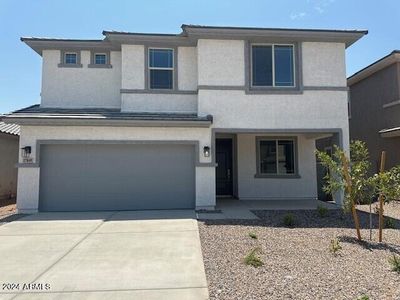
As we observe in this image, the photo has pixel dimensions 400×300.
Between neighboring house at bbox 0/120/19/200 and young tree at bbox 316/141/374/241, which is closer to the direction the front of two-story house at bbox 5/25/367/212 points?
the young tree

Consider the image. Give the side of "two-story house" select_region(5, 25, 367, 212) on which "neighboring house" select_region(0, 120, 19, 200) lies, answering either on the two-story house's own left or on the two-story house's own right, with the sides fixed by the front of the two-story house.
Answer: on the two-story house's own right

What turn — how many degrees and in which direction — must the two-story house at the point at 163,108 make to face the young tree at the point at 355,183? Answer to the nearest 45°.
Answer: approximately 45° to its left

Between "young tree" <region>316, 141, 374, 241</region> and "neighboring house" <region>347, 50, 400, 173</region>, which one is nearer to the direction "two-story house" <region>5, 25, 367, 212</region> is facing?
the young tree

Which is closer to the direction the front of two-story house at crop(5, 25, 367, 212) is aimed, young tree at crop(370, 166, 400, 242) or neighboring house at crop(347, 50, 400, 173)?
the young tree

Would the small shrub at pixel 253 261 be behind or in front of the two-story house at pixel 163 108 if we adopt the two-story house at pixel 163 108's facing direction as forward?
in front

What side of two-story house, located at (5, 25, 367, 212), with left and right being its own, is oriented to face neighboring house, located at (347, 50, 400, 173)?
left

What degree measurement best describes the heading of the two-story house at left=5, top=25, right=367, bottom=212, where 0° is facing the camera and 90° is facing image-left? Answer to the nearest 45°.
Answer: approximately 0°

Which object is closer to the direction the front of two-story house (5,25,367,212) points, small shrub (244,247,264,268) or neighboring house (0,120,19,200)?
the small shrub

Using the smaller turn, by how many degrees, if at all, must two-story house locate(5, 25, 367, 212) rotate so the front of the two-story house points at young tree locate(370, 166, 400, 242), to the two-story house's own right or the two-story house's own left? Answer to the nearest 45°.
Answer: approximately 45° to the two-story house's own left
